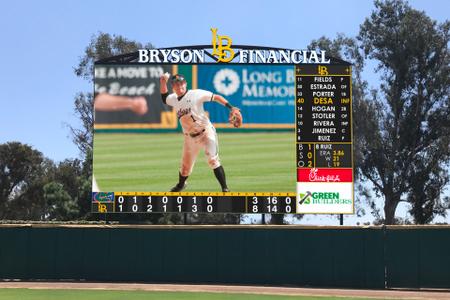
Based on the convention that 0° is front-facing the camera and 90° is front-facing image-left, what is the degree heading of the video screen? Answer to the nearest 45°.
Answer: approximately 0°

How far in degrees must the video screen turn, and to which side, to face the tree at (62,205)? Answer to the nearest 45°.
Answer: approximately 135° to its right
